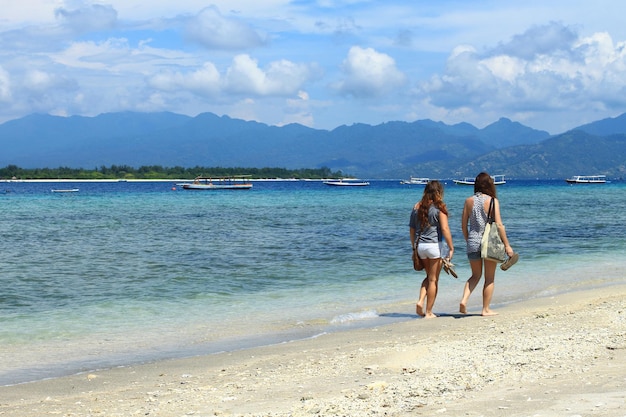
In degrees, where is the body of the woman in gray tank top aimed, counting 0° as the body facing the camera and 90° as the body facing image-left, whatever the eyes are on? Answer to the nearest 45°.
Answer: approximately 225°

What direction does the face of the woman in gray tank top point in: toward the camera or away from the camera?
away from the camera

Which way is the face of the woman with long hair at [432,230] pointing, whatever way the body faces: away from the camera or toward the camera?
away from the camera

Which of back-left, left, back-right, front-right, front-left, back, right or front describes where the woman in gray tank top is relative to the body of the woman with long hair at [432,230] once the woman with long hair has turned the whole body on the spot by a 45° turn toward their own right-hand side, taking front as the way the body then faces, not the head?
front

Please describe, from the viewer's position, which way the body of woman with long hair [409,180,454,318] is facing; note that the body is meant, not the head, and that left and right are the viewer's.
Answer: facing away from the viewer and to the right of the viewer
